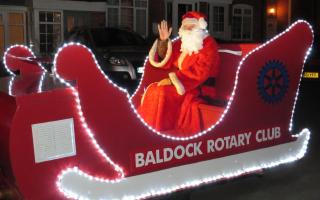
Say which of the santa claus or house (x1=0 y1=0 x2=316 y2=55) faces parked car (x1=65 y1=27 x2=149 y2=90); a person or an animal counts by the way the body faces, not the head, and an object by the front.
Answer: the house

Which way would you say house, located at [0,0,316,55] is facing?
toward the camera

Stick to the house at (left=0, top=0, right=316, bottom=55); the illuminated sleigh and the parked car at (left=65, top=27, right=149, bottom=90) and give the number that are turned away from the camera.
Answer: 0

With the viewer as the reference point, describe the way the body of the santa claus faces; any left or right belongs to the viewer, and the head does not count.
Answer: facing the viewer and to the left of the viewer

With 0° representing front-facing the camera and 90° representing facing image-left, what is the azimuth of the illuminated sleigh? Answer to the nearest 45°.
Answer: approximately 45°

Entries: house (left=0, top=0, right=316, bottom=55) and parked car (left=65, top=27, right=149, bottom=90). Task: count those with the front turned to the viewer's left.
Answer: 0

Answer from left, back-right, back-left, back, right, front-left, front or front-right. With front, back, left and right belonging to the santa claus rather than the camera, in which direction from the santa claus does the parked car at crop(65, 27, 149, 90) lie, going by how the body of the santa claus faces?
back-right

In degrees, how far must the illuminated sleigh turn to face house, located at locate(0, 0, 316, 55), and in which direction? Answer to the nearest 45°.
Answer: approximately 135° to its right

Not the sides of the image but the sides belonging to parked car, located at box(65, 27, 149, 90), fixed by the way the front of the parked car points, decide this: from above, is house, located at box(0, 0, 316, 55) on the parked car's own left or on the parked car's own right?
on the parked car's own left

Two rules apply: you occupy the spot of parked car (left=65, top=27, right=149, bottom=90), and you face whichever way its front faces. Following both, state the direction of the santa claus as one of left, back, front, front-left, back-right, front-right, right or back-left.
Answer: front-right

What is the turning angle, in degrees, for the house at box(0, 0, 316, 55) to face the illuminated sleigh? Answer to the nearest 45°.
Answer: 0° — it already faces it

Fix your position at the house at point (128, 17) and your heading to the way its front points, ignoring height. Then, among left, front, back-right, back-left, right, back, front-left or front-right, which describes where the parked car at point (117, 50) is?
front

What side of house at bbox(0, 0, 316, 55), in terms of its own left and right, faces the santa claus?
front
